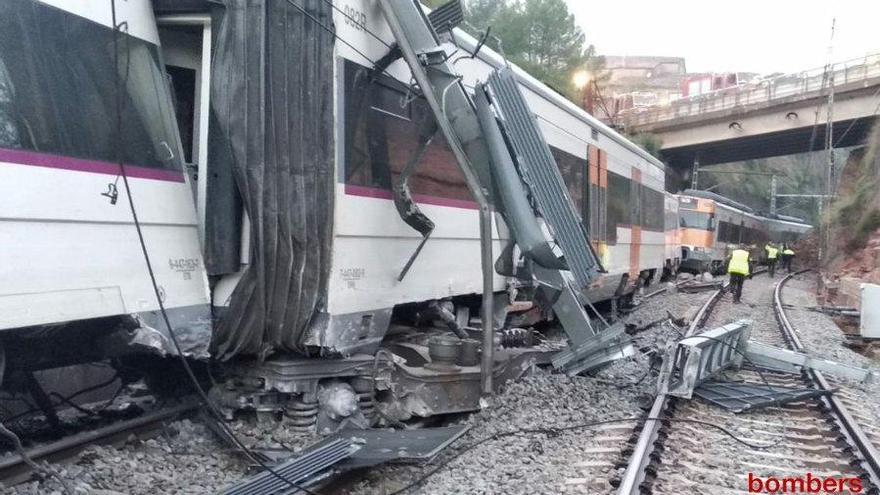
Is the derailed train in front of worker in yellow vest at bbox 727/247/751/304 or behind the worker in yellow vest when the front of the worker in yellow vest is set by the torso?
behind

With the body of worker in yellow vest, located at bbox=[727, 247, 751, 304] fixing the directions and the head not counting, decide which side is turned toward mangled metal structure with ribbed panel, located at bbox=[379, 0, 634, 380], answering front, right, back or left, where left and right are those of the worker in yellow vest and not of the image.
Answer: back

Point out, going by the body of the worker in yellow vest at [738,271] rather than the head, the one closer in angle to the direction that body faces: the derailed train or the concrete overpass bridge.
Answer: the concrete overpass bridge

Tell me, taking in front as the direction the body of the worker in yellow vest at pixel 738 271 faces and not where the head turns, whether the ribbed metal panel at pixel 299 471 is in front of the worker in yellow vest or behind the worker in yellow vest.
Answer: behind

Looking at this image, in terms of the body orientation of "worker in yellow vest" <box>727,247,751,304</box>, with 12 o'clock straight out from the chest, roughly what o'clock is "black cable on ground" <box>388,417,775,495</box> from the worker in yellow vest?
The black cable on ground is roughly at 6 o'clock from the worker in yellow vest.

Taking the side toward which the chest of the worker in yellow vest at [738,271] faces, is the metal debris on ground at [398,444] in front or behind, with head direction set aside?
behind

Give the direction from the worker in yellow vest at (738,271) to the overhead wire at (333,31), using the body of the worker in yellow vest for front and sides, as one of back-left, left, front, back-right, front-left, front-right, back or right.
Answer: back

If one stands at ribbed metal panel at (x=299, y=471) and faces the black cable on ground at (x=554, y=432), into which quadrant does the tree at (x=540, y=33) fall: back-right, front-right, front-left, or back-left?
front-left

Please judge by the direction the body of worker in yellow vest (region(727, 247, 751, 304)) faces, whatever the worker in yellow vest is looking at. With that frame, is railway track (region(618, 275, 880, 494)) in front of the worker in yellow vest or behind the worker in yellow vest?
behind

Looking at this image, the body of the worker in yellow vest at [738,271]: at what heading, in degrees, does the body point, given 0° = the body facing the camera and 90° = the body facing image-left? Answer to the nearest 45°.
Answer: approximately 180°

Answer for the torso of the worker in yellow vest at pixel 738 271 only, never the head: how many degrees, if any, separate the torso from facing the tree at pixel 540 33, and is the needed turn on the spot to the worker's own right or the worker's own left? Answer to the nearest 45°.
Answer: approximately 45° to the worker's own left

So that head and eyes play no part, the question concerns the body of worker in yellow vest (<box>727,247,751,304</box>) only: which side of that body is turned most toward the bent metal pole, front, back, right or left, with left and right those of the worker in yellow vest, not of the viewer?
back

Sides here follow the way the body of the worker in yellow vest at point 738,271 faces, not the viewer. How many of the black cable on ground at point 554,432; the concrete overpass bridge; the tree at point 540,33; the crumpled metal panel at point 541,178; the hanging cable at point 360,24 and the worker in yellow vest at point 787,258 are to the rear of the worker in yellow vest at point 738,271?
3

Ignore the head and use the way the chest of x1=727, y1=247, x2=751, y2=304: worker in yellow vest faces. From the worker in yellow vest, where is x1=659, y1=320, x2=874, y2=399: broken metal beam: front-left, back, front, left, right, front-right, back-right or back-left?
back
